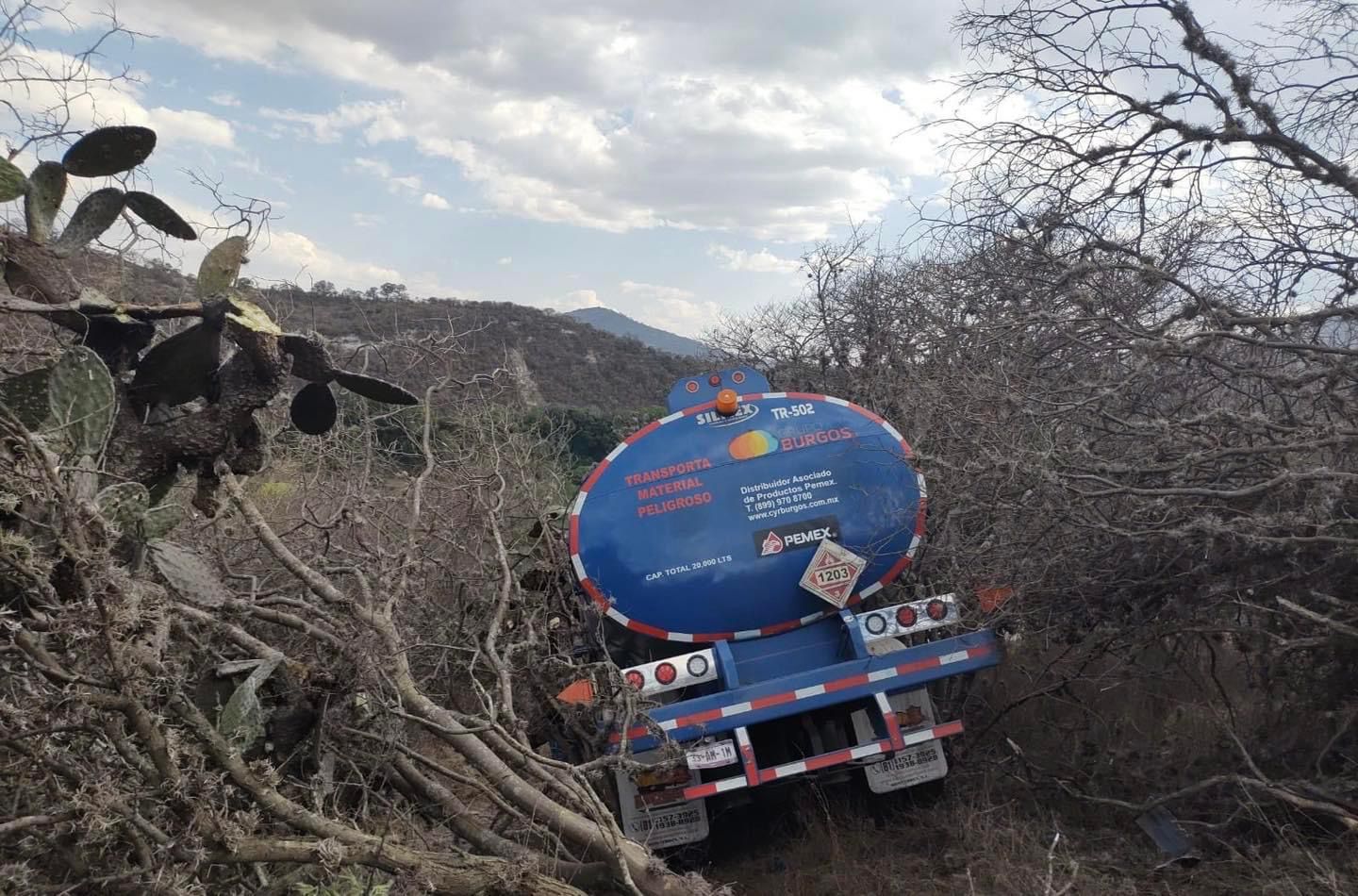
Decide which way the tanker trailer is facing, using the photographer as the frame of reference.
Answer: facing away from the viewer
